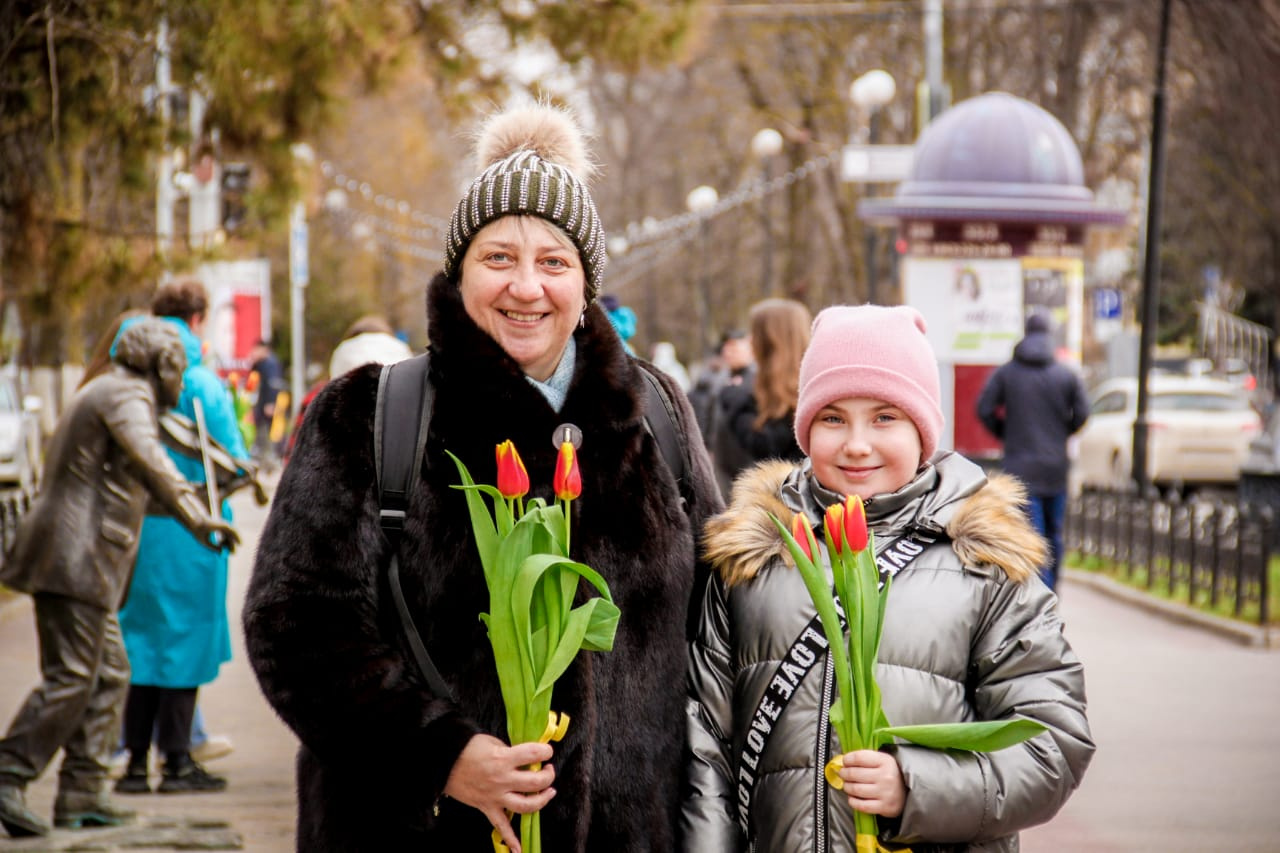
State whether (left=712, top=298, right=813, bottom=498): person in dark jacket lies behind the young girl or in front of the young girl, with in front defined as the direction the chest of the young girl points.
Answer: behind

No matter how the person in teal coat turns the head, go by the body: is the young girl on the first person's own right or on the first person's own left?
on the first person's own right

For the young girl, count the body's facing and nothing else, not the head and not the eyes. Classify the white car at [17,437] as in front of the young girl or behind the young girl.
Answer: behind

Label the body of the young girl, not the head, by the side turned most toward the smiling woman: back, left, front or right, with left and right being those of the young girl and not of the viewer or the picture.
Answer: right

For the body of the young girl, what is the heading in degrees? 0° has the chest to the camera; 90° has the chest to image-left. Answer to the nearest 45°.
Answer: approximately 0°

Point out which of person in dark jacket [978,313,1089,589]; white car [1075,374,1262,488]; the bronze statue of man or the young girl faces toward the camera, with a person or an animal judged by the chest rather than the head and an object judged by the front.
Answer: the young girl

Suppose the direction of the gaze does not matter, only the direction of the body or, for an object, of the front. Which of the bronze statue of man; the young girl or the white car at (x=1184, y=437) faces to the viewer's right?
the bronze statue of man

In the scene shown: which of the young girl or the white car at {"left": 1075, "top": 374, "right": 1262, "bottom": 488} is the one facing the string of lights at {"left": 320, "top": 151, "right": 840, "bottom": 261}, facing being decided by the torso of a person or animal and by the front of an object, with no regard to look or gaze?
the white car

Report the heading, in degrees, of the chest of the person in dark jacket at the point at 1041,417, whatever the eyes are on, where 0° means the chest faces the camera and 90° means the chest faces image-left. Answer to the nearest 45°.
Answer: approximately 180°

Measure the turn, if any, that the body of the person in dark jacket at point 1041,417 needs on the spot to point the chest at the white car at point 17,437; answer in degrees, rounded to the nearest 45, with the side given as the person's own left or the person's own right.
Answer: approximately 45° to the person's own left
